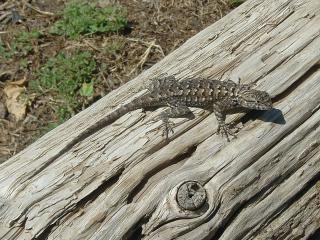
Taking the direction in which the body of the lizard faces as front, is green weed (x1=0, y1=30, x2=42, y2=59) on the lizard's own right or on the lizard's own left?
on the lizard's own left

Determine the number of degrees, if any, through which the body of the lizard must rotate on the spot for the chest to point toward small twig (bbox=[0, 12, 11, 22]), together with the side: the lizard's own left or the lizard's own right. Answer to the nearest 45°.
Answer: approximately 135° to the lizard's own left

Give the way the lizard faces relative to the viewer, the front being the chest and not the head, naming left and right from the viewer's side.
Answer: facing to the right of the viewer

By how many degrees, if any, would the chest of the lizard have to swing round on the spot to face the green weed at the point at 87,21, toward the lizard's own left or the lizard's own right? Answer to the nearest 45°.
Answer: approximately 90° to the lizard's own left

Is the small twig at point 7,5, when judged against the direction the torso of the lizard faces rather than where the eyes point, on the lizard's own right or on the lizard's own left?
on the lizard's own left

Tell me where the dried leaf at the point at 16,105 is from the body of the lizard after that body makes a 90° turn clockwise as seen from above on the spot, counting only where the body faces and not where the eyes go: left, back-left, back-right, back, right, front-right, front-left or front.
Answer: back-right

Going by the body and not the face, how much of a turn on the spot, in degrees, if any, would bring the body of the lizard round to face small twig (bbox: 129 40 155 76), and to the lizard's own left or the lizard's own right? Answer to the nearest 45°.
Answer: approximately 90° to the lizard's own left

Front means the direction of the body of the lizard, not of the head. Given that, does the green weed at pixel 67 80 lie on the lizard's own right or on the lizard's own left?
on the lizard's own left

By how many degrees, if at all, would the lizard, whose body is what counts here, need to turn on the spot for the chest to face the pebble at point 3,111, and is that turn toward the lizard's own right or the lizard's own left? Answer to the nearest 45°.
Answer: approximately 135° to the lizard's own left
